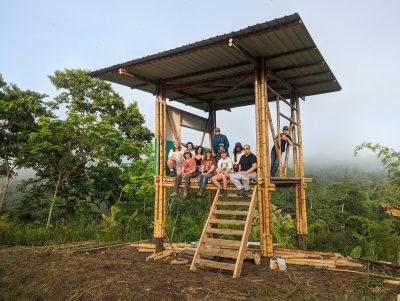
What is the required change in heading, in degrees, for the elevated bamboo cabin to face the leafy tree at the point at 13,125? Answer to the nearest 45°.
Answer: approximately 90° to its right

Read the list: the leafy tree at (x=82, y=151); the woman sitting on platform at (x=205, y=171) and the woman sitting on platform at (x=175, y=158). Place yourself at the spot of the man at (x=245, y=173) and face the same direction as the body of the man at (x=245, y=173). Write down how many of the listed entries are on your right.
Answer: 3

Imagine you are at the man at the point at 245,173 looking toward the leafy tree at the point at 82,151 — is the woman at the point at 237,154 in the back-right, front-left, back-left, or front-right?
front-right

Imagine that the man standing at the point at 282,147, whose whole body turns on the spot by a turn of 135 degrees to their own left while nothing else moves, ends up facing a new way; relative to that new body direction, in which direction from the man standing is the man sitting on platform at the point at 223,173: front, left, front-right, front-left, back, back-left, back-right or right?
back-left

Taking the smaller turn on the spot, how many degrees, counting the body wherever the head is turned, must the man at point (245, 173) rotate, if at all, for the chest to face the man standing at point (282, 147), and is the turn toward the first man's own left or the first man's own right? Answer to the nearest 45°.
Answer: approximately 180°

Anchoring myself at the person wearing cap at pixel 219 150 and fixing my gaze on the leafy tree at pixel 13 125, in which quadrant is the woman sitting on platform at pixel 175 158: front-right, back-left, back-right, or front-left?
front-left

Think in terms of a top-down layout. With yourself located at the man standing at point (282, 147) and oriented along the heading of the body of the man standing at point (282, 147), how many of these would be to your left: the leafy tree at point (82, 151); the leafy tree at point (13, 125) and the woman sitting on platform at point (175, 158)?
0

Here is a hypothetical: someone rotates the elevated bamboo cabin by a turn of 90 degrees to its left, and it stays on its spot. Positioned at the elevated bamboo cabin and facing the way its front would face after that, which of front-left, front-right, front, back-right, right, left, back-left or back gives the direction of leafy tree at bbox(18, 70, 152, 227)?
back

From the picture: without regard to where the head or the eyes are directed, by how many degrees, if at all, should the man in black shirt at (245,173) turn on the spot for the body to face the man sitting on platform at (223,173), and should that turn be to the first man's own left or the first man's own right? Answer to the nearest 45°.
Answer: approximately 90° to the first man's own right

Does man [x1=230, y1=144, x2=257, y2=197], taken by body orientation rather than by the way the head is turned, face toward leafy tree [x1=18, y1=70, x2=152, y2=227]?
no

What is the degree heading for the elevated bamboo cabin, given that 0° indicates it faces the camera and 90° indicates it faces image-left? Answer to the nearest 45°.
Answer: approximately 45°

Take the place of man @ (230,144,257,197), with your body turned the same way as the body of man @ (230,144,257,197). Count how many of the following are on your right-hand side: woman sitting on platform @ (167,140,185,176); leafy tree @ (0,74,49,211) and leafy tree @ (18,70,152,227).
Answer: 3

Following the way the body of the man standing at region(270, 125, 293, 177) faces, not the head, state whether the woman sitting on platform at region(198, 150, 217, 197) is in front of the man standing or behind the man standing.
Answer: in front

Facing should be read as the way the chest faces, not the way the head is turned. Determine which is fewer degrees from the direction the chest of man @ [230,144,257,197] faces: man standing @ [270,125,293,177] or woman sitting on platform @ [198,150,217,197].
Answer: the woman sitting on platform

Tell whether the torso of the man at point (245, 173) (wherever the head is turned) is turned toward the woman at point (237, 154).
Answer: no
